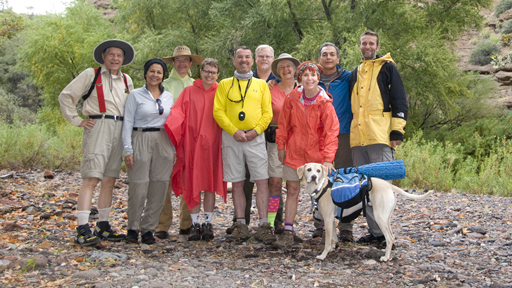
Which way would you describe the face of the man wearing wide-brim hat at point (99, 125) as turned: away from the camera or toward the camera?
toward the camera

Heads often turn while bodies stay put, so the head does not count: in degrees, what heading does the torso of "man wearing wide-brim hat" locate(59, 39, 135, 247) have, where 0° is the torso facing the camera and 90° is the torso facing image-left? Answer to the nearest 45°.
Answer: approximately 315°

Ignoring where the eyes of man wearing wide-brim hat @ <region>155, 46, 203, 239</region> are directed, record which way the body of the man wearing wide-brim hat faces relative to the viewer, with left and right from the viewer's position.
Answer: facing the viewer

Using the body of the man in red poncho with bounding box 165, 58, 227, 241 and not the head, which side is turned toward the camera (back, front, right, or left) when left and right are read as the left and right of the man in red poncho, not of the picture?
front

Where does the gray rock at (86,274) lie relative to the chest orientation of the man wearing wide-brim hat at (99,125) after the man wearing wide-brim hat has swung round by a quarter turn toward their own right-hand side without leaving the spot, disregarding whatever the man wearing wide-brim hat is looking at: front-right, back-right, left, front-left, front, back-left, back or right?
front-left

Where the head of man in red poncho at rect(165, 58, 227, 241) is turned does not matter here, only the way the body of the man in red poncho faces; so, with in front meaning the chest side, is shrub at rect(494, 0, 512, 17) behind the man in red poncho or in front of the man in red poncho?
behind

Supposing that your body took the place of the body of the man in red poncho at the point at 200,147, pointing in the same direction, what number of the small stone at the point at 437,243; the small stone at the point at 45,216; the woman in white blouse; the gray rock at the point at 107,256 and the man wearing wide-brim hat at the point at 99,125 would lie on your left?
1

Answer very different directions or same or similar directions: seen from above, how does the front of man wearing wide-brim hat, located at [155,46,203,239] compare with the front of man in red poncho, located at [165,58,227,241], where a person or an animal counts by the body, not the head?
same or similar directions

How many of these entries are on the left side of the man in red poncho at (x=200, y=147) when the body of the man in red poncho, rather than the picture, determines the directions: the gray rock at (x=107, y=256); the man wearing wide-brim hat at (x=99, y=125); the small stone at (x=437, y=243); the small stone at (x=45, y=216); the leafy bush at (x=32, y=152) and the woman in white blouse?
1

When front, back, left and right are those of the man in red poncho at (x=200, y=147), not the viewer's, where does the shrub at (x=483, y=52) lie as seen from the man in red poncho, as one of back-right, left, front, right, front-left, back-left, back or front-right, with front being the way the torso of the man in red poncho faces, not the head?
back-left

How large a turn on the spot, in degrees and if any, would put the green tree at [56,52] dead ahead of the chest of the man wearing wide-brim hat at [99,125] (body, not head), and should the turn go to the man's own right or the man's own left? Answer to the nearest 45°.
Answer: approximately 135° to the man's own left

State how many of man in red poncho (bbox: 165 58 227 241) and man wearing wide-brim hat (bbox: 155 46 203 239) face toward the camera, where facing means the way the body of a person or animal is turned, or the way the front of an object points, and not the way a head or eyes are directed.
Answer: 2

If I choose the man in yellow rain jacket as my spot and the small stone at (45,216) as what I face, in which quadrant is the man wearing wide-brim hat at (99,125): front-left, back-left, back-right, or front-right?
front-left

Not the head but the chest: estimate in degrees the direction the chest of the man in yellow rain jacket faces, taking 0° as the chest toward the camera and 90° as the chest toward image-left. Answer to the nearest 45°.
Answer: approximately 45°
